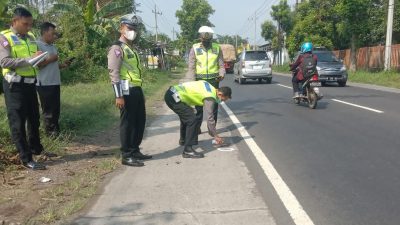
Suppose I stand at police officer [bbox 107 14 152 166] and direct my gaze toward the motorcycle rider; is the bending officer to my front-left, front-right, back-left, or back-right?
front-right

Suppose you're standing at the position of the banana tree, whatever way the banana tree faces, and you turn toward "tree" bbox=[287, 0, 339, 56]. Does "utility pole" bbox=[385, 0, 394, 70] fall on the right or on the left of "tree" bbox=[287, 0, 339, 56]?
right

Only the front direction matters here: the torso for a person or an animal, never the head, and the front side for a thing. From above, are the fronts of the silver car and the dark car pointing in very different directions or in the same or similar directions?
very different directions

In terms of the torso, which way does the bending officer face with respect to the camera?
to the viewer's right

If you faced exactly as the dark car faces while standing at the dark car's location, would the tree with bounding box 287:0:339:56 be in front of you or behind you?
behind

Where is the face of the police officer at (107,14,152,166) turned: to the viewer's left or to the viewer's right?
to the viewer's right

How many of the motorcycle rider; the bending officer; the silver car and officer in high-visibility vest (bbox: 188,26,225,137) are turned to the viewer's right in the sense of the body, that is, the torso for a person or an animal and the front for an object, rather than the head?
1

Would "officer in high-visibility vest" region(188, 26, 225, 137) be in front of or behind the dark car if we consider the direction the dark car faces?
in front

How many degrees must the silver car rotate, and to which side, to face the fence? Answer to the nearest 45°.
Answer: approximately 45° to its right

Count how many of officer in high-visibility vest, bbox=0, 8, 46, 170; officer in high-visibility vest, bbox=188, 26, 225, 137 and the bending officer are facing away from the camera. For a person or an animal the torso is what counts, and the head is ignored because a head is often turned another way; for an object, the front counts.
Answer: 0

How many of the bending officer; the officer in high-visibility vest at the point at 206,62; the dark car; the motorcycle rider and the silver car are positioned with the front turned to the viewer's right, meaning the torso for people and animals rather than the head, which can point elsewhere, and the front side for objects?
1

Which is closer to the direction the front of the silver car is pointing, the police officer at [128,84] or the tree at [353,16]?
the tree

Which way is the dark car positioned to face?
toward the camera

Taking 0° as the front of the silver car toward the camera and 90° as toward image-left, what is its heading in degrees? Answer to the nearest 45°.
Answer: approximately 180°

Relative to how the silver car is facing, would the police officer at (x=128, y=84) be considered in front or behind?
behind
